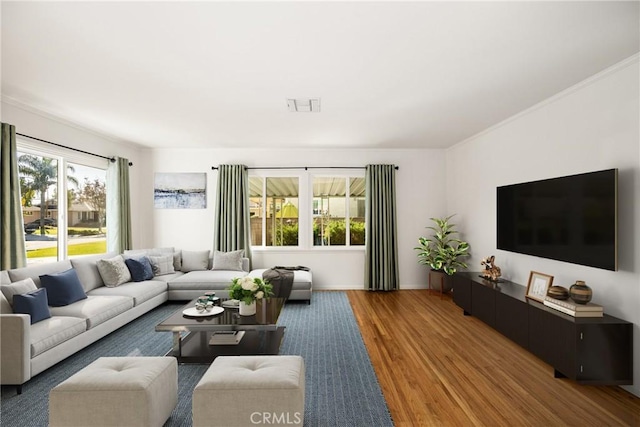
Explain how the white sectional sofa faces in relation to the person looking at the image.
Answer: facing the viewer and to the right of the viewer

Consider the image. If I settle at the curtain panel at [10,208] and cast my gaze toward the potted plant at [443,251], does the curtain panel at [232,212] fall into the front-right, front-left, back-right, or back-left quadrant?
front-left

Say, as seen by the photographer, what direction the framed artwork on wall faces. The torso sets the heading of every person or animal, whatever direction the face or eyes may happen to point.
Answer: facing the viewer

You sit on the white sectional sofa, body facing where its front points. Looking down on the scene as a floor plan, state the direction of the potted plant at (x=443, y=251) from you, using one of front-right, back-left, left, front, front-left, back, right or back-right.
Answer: front-left

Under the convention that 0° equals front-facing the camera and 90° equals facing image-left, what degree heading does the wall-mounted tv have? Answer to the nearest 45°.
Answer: approximately 45°

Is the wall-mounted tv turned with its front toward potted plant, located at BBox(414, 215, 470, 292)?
no

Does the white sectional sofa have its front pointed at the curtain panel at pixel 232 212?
no

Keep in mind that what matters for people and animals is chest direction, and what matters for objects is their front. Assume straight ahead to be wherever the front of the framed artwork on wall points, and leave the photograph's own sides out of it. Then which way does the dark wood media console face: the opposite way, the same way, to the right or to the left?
to the right

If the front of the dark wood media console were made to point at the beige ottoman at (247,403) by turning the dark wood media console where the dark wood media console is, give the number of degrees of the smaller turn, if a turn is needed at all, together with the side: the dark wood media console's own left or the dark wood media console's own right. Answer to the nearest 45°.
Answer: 0° — it already faces it

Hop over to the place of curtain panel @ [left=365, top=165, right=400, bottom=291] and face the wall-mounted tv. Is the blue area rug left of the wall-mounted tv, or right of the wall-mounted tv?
right

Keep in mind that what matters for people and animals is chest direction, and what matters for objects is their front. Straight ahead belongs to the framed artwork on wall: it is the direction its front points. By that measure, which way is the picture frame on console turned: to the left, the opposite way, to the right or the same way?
to the right

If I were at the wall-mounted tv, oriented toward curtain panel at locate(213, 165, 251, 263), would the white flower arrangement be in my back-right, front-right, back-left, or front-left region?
front-left

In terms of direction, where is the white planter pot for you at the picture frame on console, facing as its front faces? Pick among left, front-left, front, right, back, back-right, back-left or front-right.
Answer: front

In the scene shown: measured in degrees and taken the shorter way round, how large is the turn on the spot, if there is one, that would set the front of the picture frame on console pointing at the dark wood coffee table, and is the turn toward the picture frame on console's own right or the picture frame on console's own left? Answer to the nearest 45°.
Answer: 0° — it already faces it

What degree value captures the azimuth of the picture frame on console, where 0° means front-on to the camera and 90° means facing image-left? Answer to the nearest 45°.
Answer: approximately 45°

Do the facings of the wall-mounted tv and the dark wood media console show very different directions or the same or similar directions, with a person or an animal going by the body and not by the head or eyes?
same or similar directions

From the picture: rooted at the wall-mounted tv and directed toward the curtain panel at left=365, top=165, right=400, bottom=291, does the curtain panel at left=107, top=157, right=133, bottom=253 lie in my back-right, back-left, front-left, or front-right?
front-left

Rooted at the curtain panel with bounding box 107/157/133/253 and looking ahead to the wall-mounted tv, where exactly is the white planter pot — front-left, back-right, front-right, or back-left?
front-right

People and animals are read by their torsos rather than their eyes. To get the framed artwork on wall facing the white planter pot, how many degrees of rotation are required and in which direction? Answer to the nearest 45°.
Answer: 0° — it already faces it

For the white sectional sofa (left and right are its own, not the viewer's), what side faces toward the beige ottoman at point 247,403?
front

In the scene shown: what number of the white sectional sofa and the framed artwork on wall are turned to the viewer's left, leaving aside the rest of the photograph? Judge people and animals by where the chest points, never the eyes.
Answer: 0
